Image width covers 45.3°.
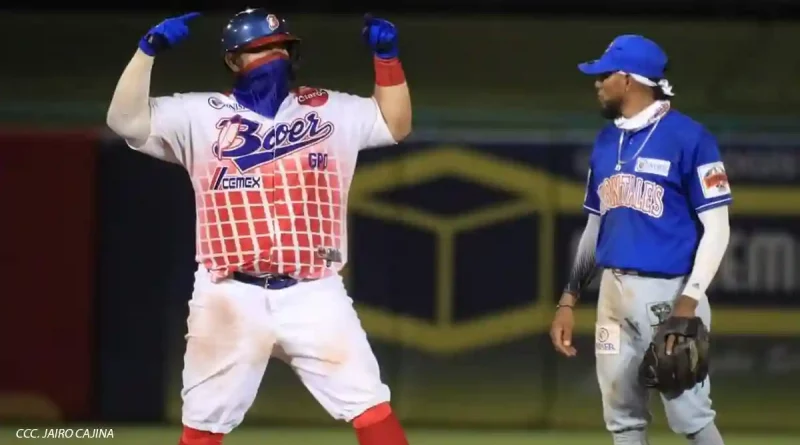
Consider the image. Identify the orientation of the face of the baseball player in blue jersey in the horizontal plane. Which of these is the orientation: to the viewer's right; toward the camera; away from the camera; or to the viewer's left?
to the viewer's left

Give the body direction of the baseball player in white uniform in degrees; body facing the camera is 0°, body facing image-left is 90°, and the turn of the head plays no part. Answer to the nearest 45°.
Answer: approximately 0°

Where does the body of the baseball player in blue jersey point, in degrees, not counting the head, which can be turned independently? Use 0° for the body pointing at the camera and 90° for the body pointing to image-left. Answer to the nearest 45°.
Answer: approximately 45°

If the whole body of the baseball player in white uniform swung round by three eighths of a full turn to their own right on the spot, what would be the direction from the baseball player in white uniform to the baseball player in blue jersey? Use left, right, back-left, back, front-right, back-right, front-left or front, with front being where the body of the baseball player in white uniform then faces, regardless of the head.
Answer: back-right
